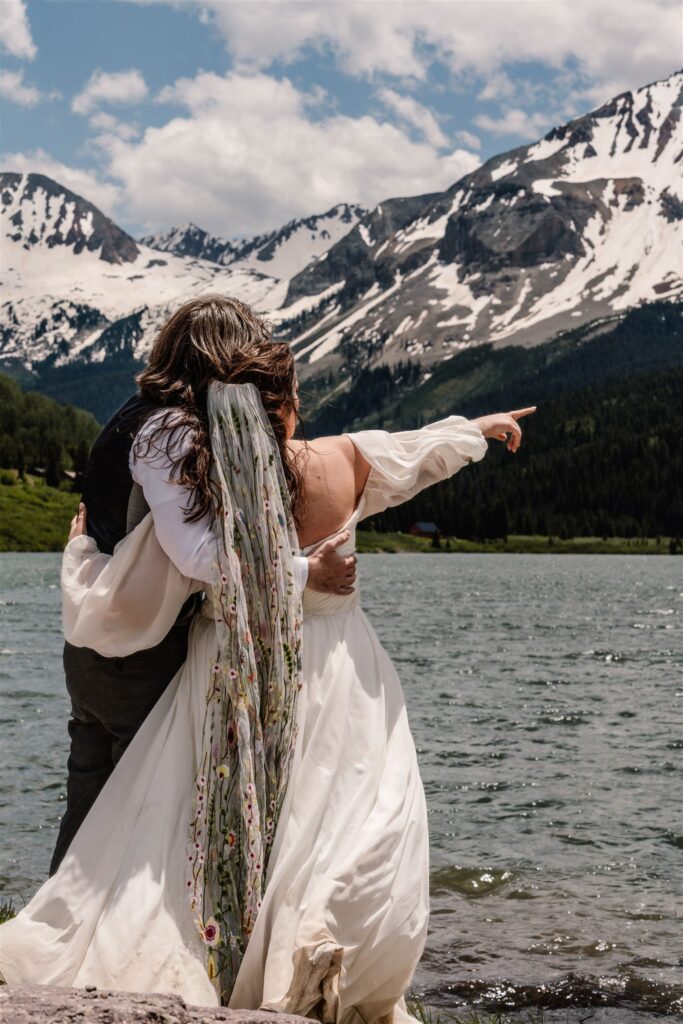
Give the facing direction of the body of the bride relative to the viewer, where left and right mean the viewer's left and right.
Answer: facing away from the viewer
